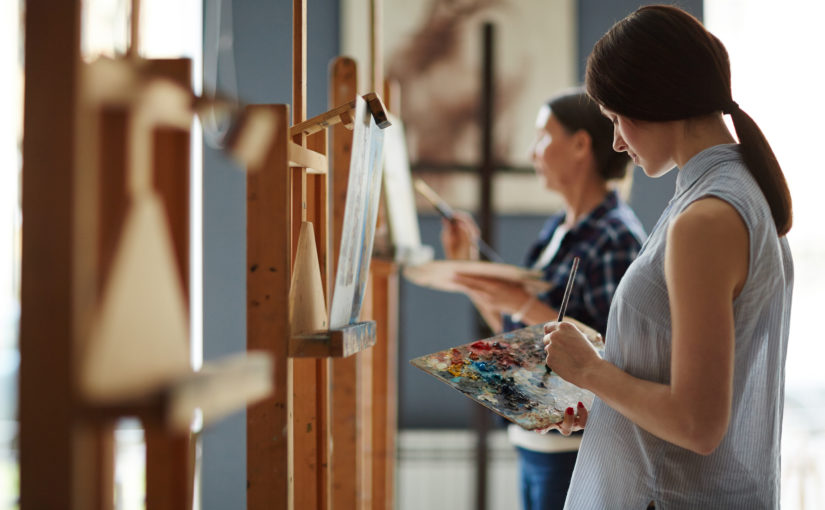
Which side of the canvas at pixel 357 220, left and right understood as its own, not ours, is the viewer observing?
right

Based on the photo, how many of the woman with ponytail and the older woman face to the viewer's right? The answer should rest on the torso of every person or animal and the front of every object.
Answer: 0

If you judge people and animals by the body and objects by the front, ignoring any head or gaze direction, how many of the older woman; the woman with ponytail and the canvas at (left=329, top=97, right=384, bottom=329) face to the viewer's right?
1

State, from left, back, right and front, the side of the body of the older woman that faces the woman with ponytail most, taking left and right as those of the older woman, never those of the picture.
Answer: left

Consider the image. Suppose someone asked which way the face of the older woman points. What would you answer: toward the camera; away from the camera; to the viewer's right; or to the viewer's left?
to the viewer's left

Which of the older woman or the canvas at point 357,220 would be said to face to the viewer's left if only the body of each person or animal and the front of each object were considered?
the older woman

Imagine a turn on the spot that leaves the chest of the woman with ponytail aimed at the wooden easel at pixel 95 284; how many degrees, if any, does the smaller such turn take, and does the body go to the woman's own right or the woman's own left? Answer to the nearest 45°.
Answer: approximately 45° to the woman's own left

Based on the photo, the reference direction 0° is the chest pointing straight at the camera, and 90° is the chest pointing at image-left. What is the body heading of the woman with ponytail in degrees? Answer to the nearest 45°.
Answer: approximately 90°

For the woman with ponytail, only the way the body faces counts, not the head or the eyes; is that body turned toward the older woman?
no

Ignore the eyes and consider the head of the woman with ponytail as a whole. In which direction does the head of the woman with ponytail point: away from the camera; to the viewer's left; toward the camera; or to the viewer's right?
to the viewer's left

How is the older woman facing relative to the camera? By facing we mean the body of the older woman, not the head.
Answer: to the viewer's left

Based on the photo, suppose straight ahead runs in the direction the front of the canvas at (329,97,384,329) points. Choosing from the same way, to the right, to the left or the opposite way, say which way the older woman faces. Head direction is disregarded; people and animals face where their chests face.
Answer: the opposite way
